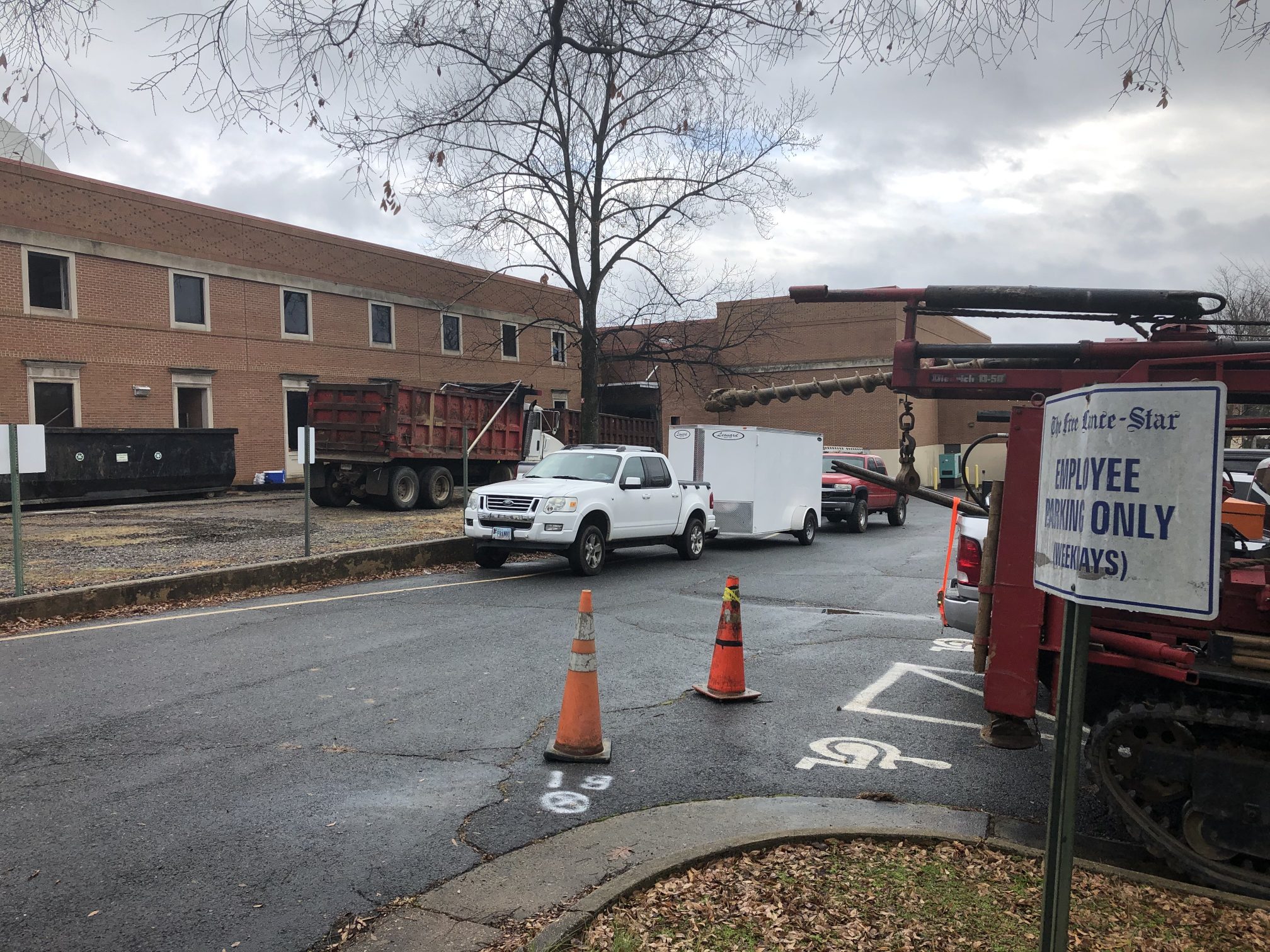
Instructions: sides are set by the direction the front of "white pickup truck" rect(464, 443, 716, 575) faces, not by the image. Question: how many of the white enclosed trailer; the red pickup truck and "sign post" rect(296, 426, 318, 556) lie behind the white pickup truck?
2

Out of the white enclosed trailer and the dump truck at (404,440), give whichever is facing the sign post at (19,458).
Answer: the white enclosed trailer

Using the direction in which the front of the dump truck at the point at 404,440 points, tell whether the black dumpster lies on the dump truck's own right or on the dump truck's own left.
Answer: on the dump truck's own left

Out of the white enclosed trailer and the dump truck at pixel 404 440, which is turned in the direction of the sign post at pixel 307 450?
the white enclosed trailer

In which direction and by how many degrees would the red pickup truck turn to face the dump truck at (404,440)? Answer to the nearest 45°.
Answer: approximately 45° to its right

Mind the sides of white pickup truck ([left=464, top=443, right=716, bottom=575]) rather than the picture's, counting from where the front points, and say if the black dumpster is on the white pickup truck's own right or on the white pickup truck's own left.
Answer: on the white pickup truck's own right

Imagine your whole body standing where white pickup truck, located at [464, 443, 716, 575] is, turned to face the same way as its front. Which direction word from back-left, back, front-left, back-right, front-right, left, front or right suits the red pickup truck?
back

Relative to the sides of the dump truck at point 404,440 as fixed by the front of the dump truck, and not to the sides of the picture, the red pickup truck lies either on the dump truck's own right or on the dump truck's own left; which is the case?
on the dump truck's own right

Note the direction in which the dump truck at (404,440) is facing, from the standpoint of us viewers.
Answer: facing away from the viewer and to the right of the viewer
